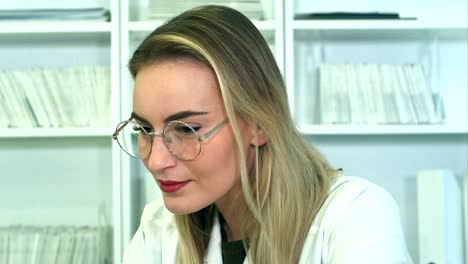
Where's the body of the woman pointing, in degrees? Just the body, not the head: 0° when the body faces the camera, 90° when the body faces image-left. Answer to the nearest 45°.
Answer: approximately 45°

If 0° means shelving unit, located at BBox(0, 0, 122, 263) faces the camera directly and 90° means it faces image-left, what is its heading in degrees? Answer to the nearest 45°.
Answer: approximately 0°

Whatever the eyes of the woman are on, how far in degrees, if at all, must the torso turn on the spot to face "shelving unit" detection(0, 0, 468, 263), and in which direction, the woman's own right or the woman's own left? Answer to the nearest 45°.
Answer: approximately 135° to the woman's own right

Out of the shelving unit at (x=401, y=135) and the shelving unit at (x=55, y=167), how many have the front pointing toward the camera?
2

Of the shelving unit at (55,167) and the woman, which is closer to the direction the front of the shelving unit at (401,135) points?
the woman
